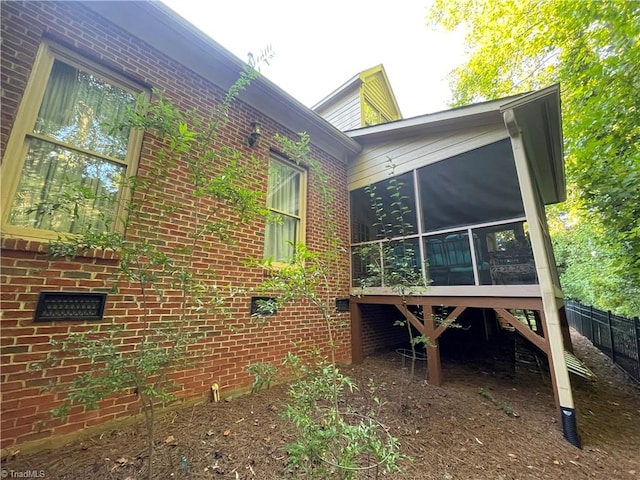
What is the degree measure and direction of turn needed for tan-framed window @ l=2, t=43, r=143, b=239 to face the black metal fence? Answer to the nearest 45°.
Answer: approximately 90° to its left

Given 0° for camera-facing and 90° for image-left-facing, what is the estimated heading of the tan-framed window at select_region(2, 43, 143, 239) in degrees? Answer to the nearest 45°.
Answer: approximately 315°

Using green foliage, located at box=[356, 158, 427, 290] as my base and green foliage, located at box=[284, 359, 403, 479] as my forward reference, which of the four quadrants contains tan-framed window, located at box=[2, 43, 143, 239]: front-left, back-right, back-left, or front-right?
front-right

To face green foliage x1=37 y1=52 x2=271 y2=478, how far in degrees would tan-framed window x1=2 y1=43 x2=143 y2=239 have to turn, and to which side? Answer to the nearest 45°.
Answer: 0° — it already faces it

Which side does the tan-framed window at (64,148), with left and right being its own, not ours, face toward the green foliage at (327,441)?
front

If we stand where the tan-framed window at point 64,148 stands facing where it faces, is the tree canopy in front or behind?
in front

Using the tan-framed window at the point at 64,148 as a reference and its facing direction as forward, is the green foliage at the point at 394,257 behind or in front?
in front
